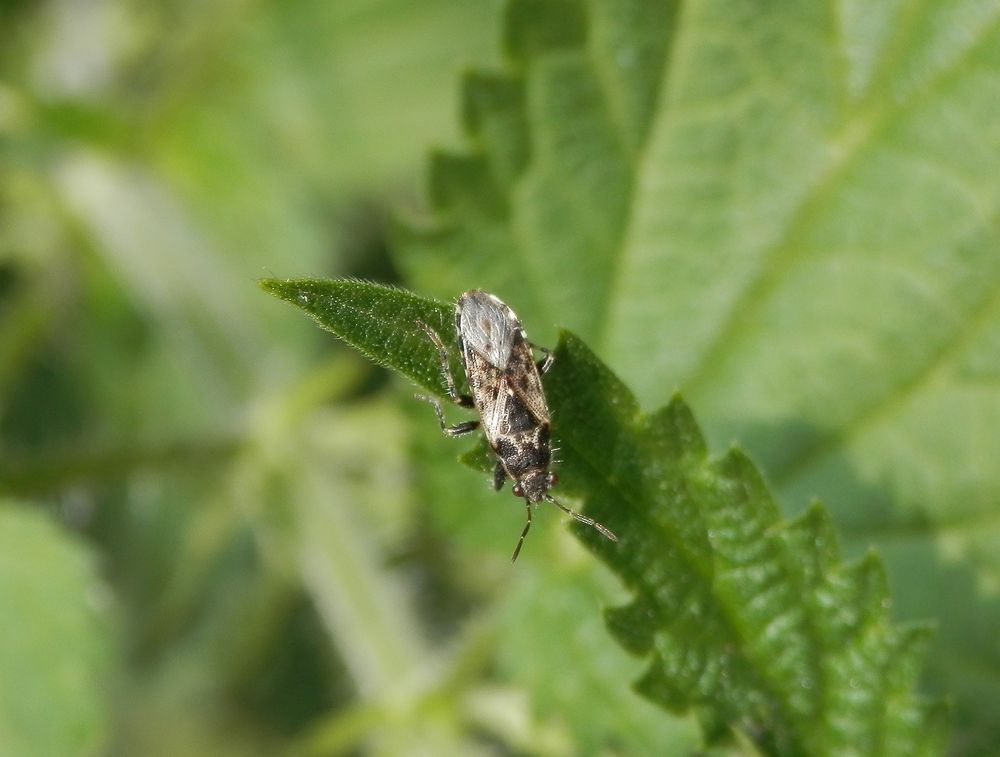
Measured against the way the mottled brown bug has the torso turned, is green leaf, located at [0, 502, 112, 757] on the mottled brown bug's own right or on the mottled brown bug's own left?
on the mottled brown bug's own right

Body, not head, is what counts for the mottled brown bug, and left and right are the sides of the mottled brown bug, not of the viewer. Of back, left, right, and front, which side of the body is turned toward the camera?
front
